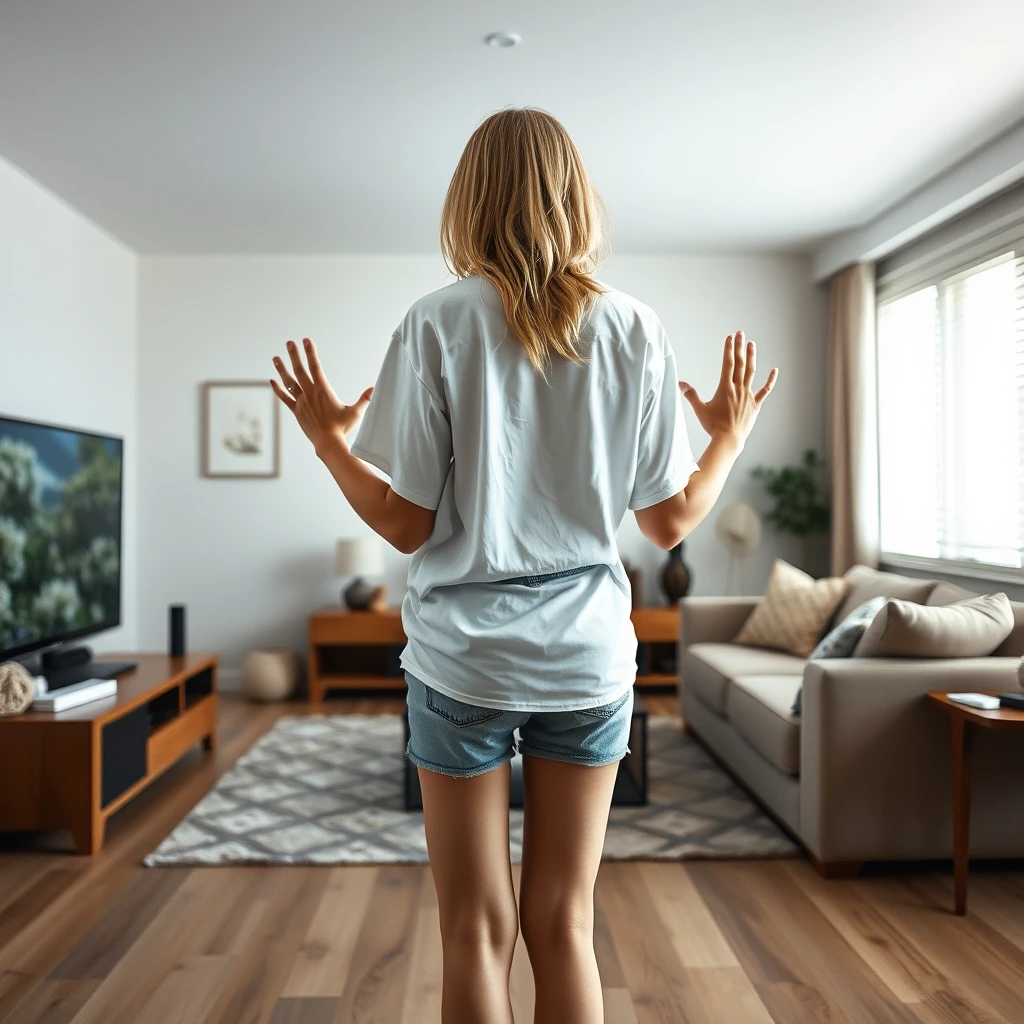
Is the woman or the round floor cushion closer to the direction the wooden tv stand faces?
the woman

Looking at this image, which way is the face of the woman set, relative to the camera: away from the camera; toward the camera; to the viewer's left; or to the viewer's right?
away from the camera

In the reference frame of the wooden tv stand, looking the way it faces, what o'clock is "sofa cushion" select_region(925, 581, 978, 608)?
The sofa cushion is roughly at 11 o'clock from the wooden tv stand.

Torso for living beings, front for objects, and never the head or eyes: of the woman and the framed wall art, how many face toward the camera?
1

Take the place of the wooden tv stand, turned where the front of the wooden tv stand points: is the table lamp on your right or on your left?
on your left

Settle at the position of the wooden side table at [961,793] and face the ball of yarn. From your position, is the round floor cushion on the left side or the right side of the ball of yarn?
right

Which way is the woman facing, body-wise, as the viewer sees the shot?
away from the camera

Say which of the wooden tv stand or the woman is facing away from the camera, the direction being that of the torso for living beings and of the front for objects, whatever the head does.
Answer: the woman

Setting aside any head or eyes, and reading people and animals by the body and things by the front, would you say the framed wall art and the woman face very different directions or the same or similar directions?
very different directions

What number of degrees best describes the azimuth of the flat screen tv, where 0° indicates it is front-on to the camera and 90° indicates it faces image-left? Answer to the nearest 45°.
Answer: approximately 315°

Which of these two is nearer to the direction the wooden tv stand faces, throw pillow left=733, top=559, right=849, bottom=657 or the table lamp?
the throw pillow
